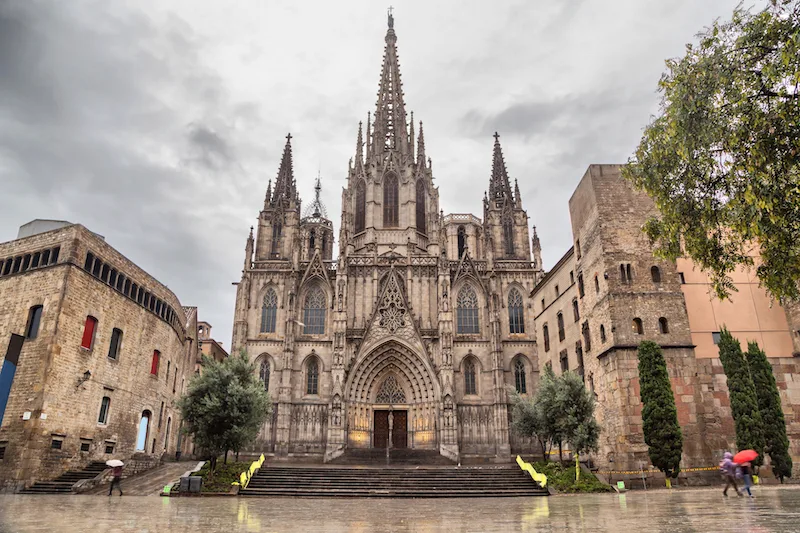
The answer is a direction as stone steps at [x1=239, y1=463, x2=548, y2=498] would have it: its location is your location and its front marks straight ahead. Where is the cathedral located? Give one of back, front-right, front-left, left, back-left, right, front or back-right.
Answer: back

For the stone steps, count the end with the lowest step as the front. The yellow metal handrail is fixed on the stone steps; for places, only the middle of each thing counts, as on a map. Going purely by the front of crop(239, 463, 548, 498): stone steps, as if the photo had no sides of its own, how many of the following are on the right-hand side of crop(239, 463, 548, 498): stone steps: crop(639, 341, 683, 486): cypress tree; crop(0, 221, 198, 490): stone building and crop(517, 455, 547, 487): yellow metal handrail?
1

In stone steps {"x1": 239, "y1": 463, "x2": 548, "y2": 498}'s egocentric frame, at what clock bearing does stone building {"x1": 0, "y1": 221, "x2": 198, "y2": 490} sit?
The stone building is roughly at 3 o'clock from the stone steps.

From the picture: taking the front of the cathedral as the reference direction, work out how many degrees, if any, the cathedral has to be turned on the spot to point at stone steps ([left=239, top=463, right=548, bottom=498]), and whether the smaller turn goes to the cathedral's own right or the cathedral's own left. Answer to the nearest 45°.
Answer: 0° — it already faces it

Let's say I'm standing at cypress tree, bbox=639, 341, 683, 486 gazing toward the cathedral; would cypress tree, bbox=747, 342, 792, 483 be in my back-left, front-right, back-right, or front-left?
back-right

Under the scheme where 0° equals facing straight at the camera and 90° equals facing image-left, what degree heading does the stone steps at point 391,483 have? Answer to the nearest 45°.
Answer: approximately 0°

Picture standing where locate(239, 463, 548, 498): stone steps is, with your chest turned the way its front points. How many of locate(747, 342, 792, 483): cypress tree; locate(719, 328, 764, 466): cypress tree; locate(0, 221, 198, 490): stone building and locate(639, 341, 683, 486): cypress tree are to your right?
1

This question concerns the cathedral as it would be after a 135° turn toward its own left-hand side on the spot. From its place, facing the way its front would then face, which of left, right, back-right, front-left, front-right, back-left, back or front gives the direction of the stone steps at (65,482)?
back

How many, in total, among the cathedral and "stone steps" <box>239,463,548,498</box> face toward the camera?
2

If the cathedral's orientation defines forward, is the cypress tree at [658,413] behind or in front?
in front

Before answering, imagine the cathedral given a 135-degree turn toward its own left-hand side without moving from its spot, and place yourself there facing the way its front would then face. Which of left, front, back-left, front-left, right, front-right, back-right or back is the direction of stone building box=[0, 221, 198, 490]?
back

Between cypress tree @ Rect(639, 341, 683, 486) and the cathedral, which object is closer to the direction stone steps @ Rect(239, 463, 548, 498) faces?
the cypress tree

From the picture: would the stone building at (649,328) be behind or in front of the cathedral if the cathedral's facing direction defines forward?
in front

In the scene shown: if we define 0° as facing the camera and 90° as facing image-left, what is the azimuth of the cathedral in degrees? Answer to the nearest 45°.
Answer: approximately 0°

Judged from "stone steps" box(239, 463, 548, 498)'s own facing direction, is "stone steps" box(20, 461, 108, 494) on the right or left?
on its right
